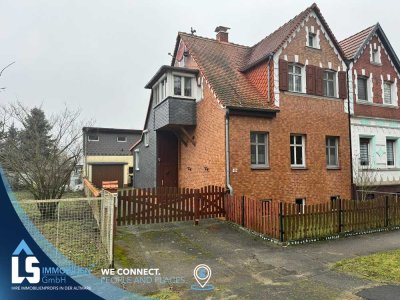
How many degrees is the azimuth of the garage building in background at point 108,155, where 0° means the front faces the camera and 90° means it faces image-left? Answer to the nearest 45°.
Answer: approximately 0°

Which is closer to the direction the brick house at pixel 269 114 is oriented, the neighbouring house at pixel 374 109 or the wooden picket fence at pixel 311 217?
the wooden picket fence

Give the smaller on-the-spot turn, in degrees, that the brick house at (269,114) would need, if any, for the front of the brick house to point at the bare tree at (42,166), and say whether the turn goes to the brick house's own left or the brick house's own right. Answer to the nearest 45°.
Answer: approximately 135° to the brick house's own right

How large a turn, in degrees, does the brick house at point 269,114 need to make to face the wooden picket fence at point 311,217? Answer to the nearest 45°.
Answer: approximately 45° to its right

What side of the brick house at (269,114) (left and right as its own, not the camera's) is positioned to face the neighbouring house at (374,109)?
left

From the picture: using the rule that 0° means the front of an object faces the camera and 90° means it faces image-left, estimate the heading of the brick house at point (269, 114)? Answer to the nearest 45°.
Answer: approximately 315°
